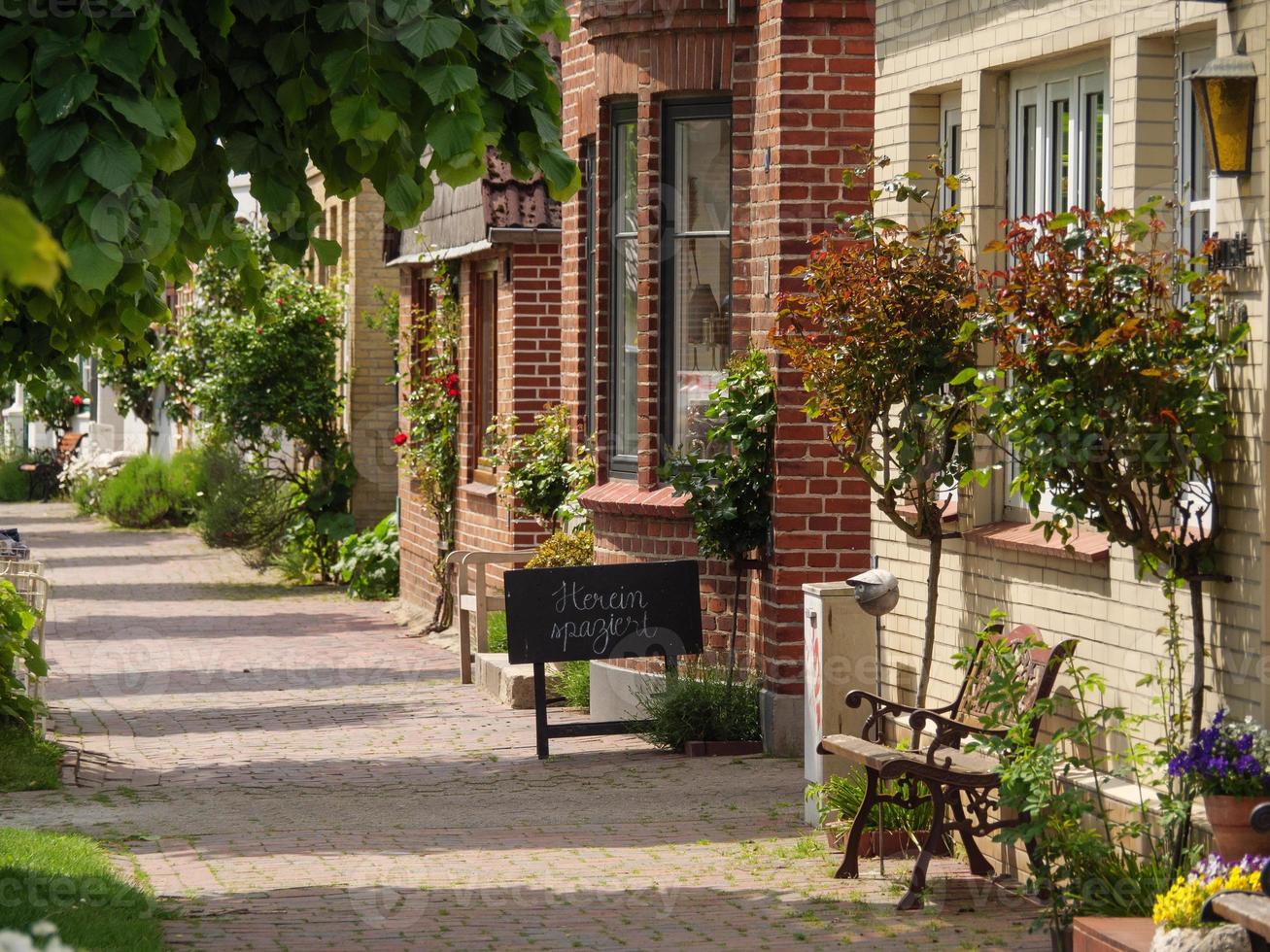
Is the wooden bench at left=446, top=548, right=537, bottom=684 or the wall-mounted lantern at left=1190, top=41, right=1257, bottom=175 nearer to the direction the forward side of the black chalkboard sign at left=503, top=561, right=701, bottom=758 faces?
the wall-mounted lantern

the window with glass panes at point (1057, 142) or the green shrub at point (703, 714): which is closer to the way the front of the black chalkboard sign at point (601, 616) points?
the window with glass panes

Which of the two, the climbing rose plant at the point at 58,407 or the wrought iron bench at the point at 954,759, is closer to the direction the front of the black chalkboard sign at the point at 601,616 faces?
the wrought iron bench

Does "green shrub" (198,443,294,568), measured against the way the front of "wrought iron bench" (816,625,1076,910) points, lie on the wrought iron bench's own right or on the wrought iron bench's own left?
on the wrought iron bench's own right

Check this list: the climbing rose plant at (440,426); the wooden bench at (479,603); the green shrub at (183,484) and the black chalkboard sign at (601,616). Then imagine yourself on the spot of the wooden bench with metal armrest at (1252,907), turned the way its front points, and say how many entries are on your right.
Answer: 4

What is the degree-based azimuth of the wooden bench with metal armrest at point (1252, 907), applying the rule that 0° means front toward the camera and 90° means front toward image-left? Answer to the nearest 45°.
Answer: approximately 45°

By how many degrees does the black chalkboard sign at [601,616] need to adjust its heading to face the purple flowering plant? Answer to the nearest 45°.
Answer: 0° — it already faces it

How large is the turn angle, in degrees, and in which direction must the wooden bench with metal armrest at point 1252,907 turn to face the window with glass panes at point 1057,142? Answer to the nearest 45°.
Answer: approximately 135° to its right

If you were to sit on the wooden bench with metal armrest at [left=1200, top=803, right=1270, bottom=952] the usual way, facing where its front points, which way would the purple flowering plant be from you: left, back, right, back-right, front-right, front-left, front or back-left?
back-right

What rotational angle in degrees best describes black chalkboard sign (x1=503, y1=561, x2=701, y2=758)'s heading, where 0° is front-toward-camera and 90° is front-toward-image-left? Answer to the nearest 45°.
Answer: approximately 0°

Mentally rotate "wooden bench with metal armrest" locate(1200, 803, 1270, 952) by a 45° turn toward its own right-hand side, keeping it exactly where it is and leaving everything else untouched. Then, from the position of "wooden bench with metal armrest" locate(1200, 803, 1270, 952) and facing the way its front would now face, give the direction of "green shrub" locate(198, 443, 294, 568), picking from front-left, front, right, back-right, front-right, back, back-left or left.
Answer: front-right
